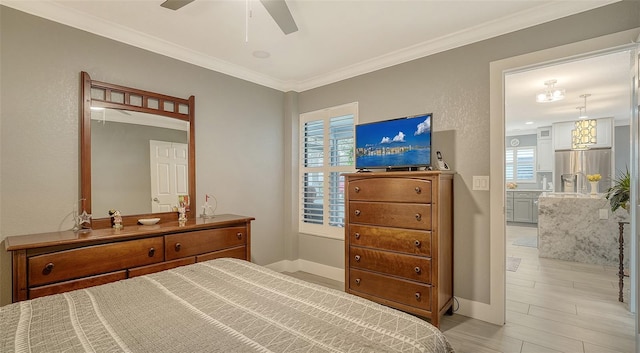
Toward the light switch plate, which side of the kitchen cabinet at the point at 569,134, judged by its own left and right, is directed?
front

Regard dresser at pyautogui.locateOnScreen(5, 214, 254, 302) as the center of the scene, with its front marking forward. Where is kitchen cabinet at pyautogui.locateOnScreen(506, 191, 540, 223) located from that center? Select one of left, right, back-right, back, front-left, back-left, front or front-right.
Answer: front-left

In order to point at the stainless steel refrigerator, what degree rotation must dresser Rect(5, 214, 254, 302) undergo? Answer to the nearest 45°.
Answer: approximately 45° to its left

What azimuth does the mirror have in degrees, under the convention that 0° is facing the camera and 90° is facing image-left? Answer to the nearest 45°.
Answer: approximately 315°

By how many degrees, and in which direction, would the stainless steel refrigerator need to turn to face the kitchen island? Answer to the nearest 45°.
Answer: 0° — it already faces it

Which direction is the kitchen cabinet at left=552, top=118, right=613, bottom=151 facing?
toward the camera

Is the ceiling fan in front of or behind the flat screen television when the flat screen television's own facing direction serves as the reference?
in front

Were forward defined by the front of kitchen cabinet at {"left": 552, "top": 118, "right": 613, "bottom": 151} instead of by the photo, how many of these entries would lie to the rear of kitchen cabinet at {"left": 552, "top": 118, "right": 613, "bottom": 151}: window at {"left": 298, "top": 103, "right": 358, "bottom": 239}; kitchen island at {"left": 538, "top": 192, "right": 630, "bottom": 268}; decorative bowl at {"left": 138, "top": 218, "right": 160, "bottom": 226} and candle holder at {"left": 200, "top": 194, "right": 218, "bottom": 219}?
0

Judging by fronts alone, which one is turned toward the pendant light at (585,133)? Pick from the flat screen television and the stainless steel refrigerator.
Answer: the stainless steel refrigerator

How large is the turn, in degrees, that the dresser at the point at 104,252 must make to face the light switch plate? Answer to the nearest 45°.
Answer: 0° — it already faces it

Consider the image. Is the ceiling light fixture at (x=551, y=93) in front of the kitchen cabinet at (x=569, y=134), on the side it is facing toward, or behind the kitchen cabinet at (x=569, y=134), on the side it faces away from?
in front

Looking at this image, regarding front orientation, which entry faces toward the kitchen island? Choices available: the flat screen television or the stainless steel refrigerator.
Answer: the stainless steel refrigerator

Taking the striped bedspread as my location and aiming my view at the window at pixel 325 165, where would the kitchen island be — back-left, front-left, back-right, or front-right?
front-right

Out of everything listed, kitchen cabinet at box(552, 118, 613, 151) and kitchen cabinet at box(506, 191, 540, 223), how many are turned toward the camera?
2

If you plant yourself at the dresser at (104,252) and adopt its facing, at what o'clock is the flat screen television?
The flat screen television is roughly at 11 o'clock from the dresser.

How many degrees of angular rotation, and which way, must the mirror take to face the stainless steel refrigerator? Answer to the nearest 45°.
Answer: approximately 45° to its left

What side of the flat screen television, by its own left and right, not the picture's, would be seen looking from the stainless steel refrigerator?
back

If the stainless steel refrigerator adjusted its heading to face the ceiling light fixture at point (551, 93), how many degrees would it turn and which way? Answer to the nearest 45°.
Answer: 0° — it already faces it
